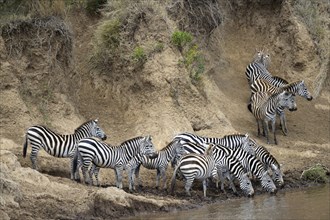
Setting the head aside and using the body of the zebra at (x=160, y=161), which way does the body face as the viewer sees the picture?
to the viewer's right

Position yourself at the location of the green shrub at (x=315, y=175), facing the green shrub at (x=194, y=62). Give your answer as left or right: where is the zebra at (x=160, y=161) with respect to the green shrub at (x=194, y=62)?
left

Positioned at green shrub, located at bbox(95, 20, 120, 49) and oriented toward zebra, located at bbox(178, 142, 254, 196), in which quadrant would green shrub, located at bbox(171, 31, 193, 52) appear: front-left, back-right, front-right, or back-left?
front-left

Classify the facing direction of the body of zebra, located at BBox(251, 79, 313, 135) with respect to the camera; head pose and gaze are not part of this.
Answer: to the viewer's right

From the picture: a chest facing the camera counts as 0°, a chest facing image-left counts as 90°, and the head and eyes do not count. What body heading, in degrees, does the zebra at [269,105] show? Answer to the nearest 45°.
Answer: approximately 315°

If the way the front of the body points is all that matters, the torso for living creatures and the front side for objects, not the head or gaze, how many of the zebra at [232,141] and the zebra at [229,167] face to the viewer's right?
2

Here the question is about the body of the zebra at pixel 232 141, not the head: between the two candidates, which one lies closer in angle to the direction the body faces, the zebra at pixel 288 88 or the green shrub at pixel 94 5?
the zebra

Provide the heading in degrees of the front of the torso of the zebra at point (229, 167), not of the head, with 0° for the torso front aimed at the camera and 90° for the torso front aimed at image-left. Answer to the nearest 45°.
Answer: approximately 270°

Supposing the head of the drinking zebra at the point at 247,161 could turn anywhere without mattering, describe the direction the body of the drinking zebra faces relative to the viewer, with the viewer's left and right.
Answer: facing to the right of the viewer

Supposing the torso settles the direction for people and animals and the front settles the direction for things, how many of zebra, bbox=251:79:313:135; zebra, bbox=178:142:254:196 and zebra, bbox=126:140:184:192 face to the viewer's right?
3

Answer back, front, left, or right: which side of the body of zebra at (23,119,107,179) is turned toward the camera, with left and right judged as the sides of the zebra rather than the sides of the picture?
right
